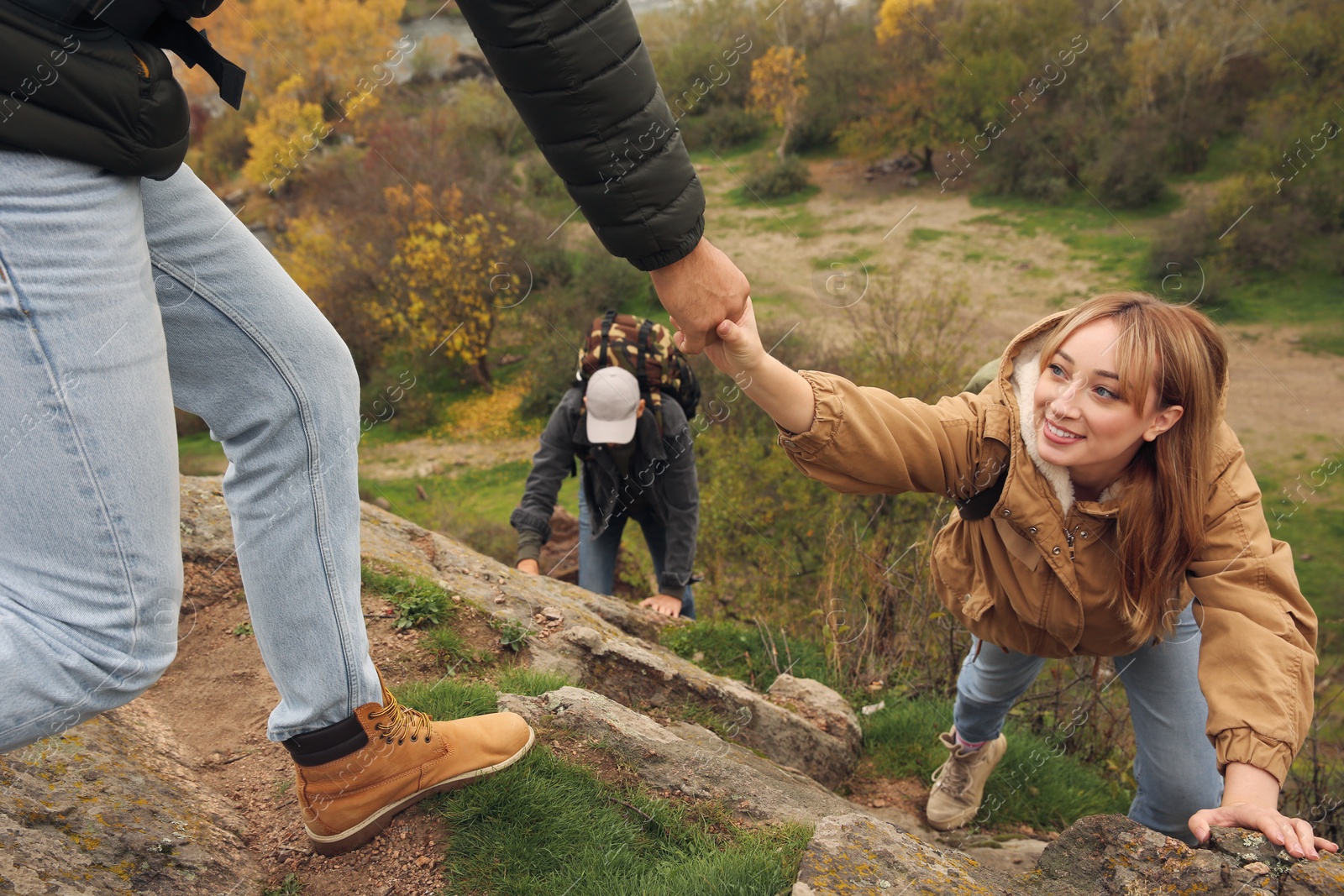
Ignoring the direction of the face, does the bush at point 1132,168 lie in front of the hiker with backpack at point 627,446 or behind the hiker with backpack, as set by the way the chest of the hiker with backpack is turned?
behind

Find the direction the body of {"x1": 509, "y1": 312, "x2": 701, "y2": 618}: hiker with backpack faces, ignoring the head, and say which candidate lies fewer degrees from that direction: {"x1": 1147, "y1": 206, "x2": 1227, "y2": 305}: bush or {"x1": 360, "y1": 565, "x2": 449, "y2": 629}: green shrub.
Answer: the green shrub

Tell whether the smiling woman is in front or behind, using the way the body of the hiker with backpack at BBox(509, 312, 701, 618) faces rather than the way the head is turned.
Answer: in front

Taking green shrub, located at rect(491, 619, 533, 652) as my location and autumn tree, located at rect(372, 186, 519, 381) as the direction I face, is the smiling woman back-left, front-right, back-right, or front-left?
back-right

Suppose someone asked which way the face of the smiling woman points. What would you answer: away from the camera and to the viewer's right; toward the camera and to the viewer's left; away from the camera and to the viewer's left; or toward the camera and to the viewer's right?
toward the camera and to the viewer's left

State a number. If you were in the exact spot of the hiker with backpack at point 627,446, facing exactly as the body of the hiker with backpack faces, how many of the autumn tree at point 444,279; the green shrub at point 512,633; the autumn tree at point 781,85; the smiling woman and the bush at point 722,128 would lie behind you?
3

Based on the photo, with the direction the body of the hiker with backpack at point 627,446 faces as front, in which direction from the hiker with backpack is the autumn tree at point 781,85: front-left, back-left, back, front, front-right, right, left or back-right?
back

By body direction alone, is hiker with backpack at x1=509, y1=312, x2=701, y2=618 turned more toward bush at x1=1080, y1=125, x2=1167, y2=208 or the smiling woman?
the smiling woman

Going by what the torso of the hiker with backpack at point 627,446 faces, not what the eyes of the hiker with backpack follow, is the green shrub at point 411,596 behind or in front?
in front

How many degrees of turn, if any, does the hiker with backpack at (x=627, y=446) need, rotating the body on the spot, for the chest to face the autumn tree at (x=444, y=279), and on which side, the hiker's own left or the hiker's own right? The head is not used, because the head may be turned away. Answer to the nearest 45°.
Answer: approximately 180°

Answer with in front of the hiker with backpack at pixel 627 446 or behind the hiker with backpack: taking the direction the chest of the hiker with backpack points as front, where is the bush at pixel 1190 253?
behind

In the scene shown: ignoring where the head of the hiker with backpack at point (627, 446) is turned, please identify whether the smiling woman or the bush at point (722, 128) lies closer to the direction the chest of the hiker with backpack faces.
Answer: the smiling woman

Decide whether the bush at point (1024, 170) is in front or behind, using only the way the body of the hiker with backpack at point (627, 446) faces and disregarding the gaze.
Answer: behind

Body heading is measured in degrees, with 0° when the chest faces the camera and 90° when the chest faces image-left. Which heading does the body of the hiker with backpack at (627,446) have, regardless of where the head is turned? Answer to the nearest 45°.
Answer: approximately 0°
